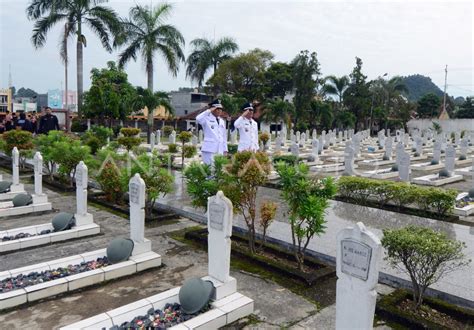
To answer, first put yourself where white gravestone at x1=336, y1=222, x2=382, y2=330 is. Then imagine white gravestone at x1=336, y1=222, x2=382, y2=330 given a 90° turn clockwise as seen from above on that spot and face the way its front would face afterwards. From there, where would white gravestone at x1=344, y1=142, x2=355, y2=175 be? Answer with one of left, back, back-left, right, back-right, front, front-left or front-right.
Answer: front-right

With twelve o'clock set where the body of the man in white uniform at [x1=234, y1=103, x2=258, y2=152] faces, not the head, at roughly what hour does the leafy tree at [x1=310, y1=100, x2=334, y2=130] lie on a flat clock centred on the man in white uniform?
The leafy tree is roughly at 8 o'clock from the man in white uniform.

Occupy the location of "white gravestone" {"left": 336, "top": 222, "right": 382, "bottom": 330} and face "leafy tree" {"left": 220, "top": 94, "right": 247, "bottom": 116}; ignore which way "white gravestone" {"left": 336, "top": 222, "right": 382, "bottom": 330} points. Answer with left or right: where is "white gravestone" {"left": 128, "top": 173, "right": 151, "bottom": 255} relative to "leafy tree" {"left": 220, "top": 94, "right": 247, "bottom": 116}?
left

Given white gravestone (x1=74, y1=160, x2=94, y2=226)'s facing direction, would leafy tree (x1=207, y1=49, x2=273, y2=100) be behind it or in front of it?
behind

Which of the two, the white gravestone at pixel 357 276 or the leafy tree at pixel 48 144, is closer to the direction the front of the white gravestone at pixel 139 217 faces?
the white gravestone

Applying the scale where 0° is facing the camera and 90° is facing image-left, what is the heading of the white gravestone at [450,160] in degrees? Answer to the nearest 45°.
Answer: approximately 45°

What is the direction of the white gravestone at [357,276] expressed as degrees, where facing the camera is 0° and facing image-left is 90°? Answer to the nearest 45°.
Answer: approximately 45°

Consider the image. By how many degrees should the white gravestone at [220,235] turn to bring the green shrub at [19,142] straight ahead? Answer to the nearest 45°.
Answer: approximately 90° to its right

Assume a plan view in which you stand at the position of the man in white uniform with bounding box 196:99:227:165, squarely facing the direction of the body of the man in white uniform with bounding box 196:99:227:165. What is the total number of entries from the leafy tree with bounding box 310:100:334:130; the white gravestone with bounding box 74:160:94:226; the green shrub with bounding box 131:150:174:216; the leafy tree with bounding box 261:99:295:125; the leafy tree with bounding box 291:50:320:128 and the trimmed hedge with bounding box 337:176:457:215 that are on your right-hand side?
2

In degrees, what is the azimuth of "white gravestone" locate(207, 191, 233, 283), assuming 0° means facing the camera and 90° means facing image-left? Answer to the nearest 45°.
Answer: approximately 45°

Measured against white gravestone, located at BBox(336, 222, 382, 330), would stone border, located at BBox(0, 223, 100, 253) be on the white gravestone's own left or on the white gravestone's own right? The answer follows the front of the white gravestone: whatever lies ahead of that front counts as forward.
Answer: on the white gravestone's own right

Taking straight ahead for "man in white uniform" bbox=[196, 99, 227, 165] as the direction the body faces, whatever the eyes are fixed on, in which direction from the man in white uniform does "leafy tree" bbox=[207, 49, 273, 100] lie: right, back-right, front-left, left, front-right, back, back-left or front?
back-left

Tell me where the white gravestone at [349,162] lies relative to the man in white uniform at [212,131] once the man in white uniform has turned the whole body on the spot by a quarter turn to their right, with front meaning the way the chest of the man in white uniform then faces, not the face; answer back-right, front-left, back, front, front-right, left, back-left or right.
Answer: back
